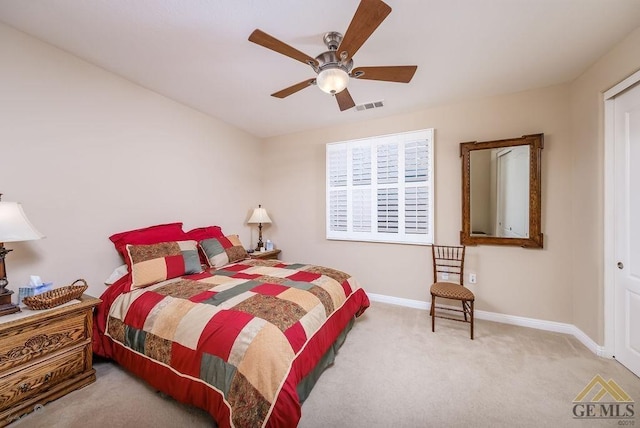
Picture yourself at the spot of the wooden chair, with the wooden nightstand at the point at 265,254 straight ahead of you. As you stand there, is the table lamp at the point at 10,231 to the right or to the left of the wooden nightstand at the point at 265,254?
left

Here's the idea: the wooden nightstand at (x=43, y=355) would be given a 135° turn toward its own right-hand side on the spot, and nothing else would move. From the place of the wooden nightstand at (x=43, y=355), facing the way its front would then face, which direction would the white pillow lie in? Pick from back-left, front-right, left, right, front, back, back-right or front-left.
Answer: back-right

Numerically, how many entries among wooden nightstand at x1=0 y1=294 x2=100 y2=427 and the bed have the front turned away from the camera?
0

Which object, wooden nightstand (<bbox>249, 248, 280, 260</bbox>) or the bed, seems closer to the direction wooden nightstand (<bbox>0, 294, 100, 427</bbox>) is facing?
the bed

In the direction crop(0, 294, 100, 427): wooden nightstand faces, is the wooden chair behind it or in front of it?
in front

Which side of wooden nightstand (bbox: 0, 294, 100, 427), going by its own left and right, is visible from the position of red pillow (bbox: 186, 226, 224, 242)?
left

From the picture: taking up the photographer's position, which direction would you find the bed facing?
facing the viewer and to the right of the viewer

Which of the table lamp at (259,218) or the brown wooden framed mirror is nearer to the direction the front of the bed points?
the brown wooden framed mirror

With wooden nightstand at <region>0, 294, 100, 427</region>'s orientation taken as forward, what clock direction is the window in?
The window is roughly at 11 o'clock from the wooden nightstand.

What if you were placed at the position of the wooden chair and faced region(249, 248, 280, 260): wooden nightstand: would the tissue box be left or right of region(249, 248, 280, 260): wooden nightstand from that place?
left

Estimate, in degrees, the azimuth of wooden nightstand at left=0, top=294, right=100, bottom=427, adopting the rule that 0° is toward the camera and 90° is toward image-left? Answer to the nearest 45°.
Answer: approximately 315°

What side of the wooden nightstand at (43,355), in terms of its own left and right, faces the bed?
left
